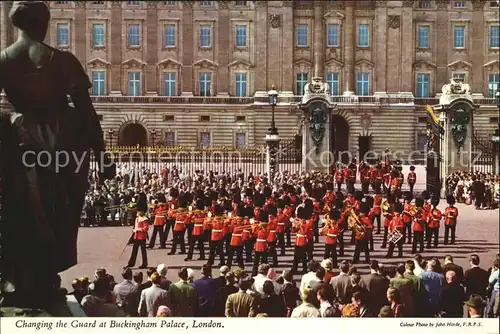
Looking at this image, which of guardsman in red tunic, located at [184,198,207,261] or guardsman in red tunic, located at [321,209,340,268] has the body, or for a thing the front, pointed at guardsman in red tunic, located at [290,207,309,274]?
guardsman in red tunic, located at [321,209,340,268]

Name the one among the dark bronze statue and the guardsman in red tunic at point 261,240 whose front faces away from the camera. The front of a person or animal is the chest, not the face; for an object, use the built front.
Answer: the dark bronze statue

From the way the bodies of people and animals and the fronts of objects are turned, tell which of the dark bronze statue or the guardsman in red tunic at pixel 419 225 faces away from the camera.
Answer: the dark bronze statue

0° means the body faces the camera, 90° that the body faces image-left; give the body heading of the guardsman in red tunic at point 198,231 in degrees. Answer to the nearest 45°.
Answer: approximately 45°

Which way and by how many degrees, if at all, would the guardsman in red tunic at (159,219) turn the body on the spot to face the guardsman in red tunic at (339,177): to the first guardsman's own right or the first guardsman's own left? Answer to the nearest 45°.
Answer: approximately 180°

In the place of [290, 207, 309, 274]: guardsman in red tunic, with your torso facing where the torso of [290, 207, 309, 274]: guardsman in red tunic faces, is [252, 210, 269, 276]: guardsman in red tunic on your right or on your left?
on your right

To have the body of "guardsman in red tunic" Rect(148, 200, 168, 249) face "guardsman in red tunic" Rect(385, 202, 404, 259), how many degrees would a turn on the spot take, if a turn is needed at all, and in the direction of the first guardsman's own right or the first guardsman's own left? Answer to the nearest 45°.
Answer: approximately 135° to the first guardsman's own left

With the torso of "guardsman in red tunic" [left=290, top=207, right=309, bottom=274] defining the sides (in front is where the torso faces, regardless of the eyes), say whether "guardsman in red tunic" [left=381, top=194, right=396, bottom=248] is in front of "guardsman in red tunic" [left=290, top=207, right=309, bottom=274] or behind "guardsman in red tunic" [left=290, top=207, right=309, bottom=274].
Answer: behind
